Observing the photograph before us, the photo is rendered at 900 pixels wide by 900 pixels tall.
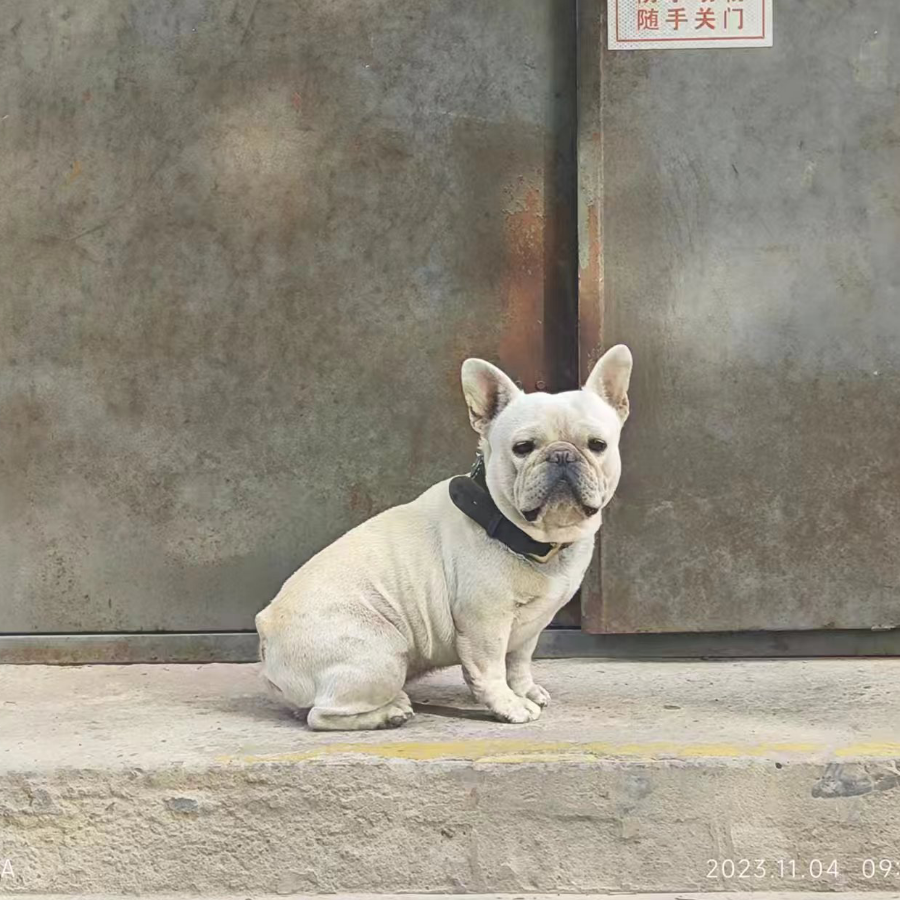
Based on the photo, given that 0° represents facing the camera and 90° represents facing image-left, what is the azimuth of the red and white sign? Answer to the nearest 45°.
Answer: approximately 0°
